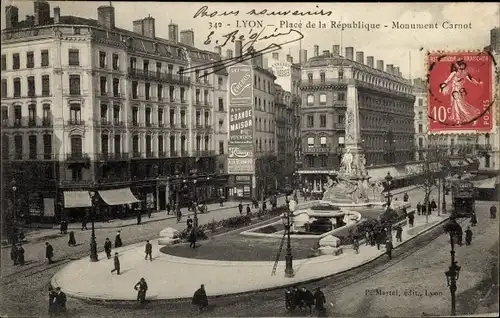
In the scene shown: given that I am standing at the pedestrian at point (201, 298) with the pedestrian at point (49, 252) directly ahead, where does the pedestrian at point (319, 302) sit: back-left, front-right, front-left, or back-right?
back-right

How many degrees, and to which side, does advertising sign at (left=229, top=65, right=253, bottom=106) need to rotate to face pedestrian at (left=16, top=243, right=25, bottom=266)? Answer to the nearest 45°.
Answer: approximately 45° to its right

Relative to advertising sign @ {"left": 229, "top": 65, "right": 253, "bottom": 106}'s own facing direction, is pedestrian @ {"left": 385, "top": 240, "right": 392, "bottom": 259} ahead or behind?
ahead

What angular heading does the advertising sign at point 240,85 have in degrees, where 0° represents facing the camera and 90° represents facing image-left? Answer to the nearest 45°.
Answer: approximately 0°

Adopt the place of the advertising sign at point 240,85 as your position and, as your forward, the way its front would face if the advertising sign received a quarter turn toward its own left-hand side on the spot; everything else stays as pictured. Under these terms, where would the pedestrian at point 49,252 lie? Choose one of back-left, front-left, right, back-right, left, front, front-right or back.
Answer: back-right

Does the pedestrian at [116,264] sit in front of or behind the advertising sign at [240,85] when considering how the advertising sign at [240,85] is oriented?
in front
